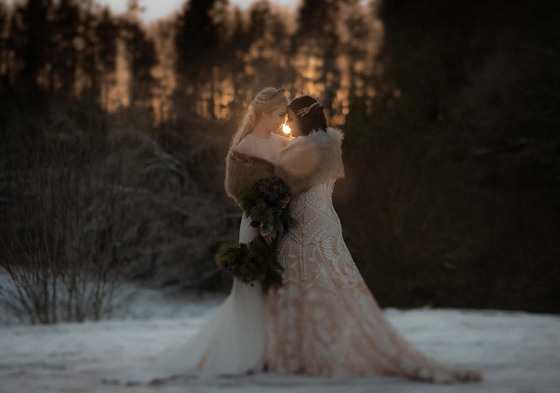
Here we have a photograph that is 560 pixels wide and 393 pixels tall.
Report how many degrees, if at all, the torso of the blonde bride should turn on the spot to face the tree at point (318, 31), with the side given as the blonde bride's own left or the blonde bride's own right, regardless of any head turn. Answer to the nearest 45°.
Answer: approximately 90° to the blonde bride's own left

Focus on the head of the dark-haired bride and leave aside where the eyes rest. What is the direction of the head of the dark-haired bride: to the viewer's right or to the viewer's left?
to the viewer's left

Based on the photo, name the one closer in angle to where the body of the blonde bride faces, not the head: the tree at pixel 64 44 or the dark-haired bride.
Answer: the dark-haired bride

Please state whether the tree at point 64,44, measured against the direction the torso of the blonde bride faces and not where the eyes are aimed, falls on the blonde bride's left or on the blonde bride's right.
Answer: on the blonde bride's left

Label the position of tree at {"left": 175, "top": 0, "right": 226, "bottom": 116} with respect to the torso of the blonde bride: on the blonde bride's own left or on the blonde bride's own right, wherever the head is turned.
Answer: on the blonde bride's own left

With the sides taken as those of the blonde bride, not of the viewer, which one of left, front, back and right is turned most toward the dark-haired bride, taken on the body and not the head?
front

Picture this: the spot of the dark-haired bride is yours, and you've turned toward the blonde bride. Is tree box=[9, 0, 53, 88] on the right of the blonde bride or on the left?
right

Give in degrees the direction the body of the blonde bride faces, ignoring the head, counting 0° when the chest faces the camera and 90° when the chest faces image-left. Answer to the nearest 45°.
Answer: approximately 270°

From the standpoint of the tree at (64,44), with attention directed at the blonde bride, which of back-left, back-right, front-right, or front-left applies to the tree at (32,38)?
back-right

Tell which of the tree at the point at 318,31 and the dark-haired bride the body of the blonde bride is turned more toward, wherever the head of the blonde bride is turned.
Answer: the dark-haired bride
